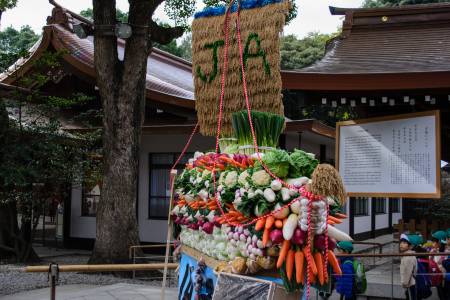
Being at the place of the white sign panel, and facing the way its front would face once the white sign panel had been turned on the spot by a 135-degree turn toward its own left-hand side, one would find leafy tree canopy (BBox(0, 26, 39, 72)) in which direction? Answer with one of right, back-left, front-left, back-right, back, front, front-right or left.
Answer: back-left

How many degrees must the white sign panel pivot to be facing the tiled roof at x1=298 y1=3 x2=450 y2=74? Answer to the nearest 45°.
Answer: approximately 135° to its right

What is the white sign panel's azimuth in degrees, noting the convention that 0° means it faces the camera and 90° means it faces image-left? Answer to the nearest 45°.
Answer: approximately 45°
